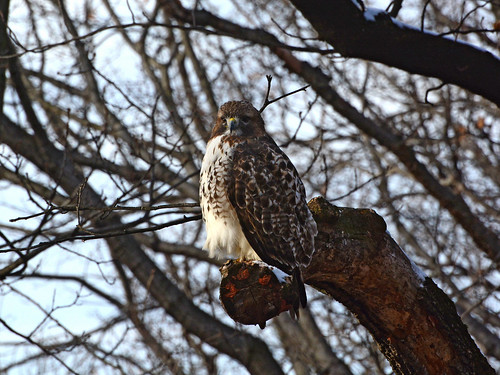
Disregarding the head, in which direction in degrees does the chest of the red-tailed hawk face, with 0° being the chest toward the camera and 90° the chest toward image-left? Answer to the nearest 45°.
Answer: approximately 45°
